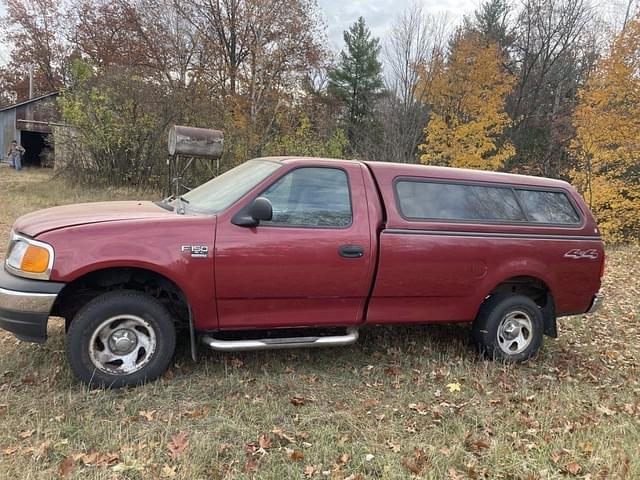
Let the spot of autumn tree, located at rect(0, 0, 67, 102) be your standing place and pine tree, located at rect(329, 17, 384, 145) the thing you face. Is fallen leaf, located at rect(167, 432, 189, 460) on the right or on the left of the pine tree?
right

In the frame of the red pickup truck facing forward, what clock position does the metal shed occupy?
The metal shed is roughly at 2 o'clock from the red pickup truck.

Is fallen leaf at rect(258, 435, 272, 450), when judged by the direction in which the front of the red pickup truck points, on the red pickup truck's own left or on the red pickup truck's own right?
on the red pickup truck's own left

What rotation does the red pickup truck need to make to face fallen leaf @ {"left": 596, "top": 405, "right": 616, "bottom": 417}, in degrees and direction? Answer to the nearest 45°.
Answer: approximately 180°

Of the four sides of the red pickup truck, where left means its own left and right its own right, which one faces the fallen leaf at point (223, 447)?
left

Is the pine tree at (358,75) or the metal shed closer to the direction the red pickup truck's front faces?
the metal shed

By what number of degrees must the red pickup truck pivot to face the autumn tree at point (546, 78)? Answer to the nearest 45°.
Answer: approximately 135° to its right

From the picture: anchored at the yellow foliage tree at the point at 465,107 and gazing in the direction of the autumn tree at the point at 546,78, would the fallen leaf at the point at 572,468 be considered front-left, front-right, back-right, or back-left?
back-right

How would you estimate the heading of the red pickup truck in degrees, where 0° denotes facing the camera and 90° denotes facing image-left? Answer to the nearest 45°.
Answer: approximately 90°

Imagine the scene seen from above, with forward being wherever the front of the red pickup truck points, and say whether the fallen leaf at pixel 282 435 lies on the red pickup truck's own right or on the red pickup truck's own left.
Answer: on the red pickup truck's own left

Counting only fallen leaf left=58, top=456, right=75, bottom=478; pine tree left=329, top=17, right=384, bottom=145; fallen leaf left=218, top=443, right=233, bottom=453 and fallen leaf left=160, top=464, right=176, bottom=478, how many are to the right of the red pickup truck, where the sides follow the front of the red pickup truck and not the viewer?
1

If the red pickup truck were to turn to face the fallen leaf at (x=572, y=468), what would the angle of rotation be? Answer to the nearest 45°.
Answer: approximately 135° to its left

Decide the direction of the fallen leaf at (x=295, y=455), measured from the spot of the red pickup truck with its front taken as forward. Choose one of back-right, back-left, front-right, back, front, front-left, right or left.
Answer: left

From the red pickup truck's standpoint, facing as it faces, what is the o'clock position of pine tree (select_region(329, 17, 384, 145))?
The pine tree is roughly at 3 o'clock from the red pickup truck.

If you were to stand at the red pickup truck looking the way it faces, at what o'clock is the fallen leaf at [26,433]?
The fallen leaf is roughly at 11 o'clock from the red pickup truck.
